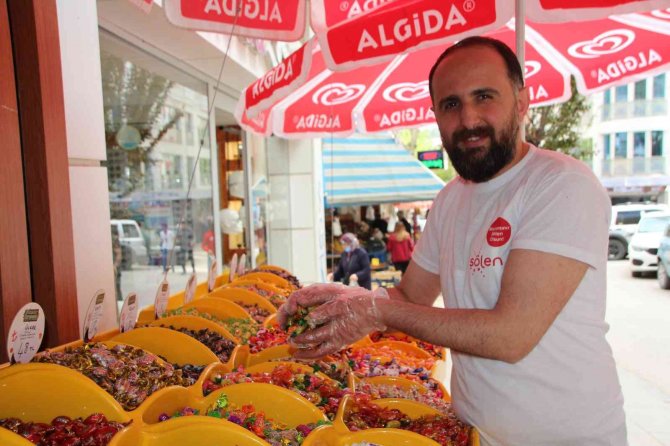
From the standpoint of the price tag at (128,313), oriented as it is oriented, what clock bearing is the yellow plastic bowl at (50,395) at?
The yellow plastic bowl is roughly at 2 o'clock from the price tag.

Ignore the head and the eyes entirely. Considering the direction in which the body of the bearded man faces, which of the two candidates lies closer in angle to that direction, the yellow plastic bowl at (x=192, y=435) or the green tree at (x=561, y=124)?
the yellow plastic bowl
